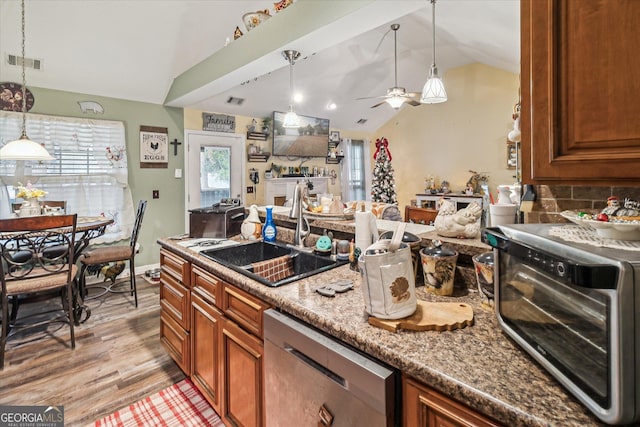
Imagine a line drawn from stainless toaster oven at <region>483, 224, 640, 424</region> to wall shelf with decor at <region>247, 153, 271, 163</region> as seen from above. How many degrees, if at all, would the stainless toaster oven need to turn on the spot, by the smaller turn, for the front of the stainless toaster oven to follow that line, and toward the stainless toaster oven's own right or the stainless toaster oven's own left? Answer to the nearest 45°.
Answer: approximately 90° to the stainless toaster oven's own right

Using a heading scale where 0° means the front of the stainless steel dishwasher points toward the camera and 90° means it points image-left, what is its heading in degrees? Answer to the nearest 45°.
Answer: approximately 45°

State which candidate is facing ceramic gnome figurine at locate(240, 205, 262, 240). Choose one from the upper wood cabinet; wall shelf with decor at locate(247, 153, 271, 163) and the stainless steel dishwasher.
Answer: the wall shelf with decor

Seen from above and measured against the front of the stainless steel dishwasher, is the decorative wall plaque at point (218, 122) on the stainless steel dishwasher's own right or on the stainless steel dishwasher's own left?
on the stainless steel dishwasher's own right

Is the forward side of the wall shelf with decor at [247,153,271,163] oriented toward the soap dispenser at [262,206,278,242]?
yes

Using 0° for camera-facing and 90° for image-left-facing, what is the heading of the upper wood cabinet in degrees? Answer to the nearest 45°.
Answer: approximately 0°

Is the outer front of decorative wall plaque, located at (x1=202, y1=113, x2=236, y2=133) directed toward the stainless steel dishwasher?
yes

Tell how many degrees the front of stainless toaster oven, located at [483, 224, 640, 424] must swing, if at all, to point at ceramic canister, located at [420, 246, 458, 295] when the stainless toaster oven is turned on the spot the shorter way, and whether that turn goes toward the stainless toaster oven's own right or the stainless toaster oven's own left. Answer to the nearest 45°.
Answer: approximately 90° to the stainless toaster oven's own right

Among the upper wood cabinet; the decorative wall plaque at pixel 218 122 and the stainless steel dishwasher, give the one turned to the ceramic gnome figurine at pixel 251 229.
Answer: the decorative wall plaque

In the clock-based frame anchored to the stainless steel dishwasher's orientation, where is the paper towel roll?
The paper towel roll is roughly at 5 o'clock from the stainless steel dishwasher.

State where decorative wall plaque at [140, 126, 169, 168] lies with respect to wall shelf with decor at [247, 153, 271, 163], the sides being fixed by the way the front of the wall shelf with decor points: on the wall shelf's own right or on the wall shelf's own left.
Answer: on the wall shelf's own right

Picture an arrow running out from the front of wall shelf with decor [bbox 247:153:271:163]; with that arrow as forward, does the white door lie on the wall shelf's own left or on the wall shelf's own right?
on the wall shelf's own right
